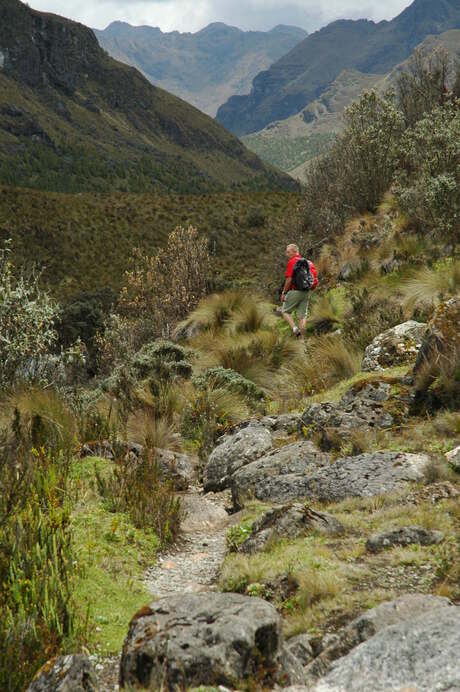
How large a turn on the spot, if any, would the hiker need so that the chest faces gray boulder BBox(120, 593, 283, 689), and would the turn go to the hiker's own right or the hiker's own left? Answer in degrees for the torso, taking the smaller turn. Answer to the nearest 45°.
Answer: approximately 135° to the hiker's own left

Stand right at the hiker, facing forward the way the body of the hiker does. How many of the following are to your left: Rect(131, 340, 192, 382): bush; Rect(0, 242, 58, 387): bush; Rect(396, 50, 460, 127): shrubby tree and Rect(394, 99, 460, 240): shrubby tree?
2

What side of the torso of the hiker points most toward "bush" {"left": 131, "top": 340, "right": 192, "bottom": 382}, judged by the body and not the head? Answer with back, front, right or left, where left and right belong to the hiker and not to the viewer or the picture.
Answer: left

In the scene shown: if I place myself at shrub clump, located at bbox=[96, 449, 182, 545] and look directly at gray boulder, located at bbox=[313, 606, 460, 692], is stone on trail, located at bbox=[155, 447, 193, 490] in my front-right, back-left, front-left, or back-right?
back-left

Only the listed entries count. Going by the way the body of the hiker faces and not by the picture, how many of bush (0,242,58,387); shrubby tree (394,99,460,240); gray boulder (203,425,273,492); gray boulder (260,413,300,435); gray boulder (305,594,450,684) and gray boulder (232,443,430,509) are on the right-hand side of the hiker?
1

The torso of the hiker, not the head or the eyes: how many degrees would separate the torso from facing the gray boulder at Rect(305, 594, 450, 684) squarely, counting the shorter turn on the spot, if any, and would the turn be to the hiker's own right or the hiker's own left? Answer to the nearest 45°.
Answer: approximately 135° to the hiker's own left

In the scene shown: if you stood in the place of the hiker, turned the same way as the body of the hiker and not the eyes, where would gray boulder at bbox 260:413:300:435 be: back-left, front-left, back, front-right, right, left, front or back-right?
back-left

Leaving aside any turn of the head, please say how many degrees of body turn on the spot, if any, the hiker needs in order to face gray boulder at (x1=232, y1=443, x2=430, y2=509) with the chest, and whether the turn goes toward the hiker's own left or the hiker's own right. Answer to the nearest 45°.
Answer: approximately 135° to the hiker's own left
